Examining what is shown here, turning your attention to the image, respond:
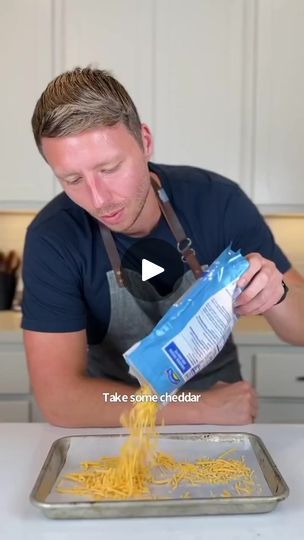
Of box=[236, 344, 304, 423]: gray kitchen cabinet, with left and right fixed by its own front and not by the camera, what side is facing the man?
front

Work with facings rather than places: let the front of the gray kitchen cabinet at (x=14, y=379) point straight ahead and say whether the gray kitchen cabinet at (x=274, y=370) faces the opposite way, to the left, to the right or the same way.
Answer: the same way

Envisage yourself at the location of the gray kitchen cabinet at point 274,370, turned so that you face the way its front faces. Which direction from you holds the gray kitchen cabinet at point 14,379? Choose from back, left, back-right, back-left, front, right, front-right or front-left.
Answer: right

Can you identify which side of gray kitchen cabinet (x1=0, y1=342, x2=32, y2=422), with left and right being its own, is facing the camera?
front

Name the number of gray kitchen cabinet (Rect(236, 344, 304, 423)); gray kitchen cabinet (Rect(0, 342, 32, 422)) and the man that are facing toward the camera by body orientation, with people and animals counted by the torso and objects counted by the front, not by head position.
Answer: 3

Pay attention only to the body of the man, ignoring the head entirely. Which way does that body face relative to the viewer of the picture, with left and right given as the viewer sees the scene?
facing the viewer

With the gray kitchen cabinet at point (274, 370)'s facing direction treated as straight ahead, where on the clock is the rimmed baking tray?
The rimmed baking tray is roughly at 12 o'clock from the gray kitchen cabinet.

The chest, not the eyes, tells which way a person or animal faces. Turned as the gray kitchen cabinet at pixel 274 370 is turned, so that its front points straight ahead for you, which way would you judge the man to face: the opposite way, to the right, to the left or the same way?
the same way

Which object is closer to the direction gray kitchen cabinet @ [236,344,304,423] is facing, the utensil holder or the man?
the man

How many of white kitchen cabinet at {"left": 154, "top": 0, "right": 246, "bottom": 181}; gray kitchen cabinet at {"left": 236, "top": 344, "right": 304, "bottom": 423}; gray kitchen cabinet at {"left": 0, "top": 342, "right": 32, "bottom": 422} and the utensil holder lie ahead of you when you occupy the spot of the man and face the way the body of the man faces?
0

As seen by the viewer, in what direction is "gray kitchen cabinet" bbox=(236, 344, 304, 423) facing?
toward the camera

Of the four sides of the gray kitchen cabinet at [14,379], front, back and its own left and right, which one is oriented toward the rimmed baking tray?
front

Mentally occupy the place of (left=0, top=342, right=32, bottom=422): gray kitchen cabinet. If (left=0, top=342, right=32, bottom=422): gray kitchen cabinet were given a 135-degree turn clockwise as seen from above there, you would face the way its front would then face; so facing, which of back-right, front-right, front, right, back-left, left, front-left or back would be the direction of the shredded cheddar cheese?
back-left

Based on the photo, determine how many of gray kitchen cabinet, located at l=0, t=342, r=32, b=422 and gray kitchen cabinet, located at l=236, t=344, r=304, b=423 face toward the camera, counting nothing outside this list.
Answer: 2

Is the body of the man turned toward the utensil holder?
no
